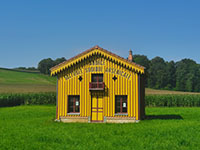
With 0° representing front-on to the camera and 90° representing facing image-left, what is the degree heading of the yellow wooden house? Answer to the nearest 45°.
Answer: approximately 0°
